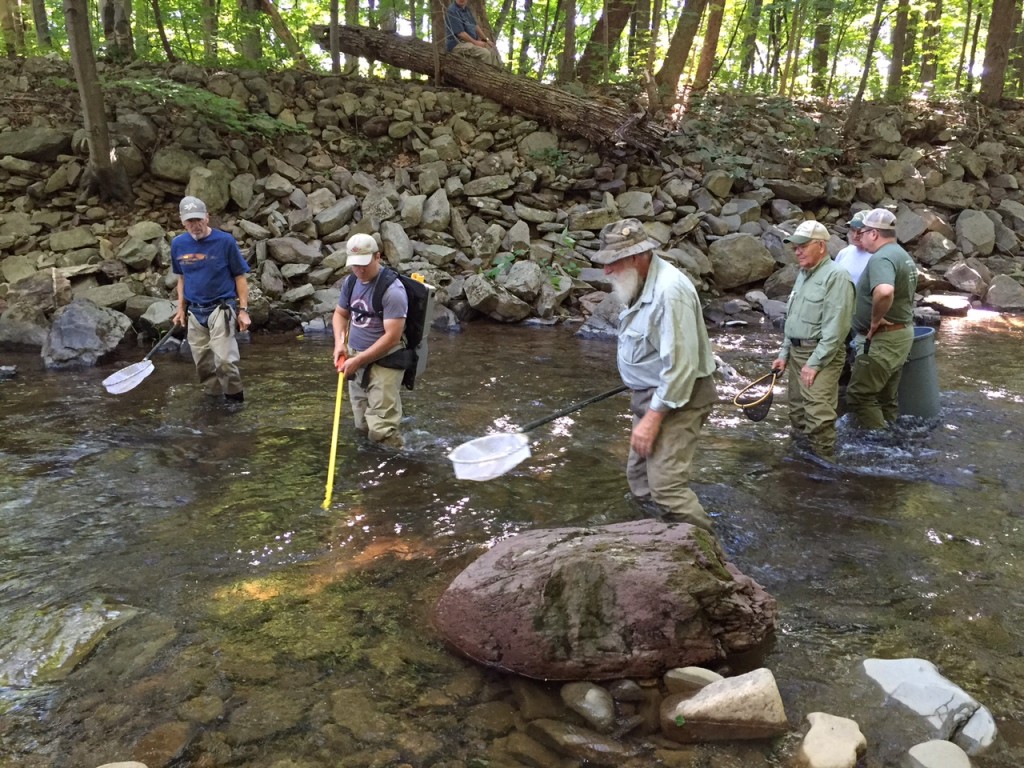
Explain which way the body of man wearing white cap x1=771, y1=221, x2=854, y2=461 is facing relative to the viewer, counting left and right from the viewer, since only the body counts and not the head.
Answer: facing the viewer and to the left of the viewer

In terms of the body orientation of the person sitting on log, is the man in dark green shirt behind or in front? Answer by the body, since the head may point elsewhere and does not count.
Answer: in front

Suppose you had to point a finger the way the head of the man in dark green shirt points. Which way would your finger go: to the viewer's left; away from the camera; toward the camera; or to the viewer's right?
to the viewer's left

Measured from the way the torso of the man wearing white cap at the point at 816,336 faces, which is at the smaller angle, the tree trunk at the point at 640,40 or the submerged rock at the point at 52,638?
the submerged rock

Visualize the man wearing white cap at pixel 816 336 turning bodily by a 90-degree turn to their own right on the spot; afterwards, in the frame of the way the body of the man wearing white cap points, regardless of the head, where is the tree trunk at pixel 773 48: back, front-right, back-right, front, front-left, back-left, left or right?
front-right

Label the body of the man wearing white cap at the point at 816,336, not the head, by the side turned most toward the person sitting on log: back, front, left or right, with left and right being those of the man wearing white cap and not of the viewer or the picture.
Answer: right

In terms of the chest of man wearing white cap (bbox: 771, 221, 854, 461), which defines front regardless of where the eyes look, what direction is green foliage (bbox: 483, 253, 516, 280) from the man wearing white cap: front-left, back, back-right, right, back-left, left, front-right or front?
right

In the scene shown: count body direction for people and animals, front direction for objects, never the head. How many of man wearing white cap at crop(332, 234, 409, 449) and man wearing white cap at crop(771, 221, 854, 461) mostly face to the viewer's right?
0

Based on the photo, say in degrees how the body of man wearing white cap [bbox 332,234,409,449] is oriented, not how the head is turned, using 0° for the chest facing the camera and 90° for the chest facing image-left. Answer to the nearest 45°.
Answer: approximately 45°

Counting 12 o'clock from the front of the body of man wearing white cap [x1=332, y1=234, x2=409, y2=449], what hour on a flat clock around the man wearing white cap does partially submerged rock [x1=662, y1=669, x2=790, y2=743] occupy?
The partially submerged rock is roughly at 10 o'clock from the man wearing white cap.

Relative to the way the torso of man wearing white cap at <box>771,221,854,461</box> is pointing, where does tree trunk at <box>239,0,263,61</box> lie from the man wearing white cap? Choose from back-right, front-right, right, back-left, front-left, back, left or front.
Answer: right
